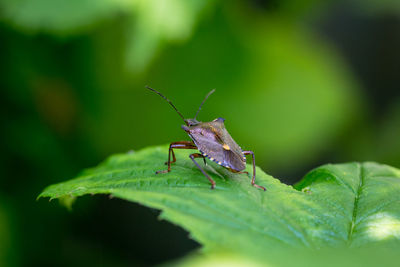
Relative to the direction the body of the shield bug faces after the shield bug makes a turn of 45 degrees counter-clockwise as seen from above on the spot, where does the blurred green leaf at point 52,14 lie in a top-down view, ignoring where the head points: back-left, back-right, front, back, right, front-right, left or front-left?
front-right

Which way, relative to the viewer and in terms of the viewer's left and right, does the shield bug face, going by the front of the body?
facing away from the viewer and to the left of the viewer
